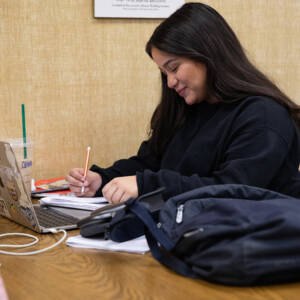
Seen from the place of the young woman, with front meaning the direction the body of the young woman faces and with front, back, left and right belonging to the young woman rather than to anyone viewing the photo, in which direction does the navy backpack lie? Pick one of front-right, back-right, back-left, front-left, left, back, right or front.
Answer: front-left

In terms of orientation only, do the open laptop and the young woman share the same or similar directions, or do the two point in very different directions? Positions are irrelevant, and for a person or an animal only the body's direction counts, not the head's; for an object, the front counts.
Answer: very different directions

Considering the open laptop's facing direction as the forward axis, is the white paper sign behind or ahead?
ahead

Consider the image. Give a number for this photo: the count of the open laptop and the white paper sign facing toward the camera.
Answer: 1

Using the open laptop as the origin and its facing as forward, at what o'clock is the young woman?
The young woman is roughly at 1 o'clock from the open laptop.

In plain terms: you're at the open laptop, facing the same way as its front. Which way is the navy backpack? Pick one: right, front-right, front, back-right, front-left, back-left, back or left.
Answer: right

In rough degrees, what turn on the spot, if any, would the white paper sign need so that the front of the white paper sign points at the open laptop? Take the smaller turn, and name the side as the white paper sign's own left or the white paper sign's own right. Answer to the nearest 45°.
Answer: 0° — it already faces it

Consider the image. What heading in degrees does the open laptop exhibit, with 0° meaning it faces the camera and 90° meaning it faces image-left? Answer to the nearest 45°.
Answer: approximately 225°

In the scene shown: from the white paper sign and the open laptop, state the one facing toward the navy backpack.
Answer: the white paper sign

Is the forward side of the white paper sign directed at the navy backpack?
yes

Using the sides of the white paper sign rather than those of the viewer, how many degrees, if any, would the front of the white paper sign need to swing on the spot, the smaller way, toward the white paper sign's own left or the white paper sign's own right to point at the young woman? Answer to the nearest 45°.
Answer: approximately 45° to the white paper sign's own left
